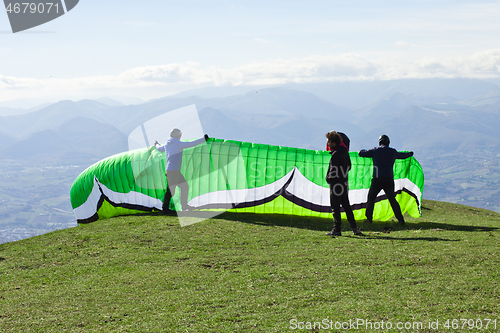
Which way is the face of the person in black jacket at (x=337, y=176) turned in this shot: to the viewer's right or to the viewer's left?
to the viewer's left

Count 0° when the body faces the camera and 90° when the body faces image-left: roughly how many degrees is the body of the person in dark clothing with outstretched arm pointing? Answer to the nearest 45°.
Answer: approximately 180°

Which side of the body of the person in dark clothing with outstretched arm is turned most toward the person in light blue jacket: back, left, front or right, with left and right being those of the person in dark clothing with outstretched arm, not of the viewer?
left
